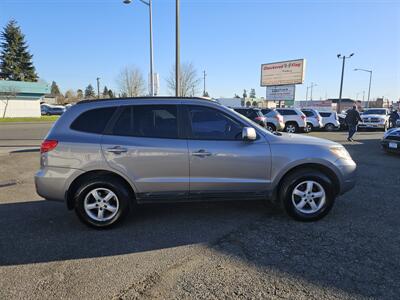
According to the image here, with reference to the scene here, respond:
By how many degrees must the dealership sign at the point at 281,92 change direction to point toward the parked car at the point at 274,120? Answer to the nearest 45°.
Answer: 0° — it already faces it

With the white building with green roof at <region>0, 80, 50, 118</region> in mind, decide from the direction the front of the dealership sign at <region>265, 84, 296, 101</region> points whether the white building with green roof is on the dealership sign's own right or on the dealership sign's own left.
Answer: on the dealership sign's own right

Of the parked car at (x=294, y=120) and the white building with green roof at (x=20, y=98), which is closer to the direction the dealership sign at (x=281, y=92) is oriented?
the parked car

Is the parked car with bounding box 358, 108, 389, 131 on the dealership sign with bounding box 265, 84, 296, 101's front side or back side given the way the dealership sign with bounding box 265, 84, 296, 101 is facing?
on the front side

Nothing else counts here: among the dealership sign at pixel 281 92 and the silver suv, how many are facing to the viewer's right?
1

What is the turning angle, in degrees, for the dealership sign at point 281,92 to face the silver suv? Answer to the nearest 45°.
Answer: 0° — it already faces it

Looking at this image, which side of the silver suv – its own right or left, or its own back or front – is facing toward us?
right

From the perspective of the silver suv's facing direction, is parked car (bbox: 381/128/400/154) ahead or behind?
ahead

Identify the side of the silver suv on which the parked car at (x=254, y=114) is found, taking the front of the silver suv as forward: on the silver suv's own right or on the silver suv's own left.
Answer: on the silver suv's own left

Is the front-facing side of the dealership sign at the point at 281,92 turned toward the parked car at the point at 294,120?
yes

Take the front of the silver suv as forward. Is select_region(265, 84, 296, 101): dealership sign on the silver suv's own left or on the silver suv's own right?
on the silver suv's own left

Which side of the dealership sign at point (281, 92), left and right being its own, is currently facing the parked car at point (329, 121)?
front

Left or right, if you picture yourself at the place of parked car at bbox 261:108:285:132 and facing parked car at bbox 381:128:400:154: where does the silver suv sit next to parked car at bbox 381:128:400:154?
right

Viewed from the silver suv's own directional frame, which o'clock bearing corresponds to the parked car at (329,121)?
The parked car is roughly at 10 o'clock from the silver suv.

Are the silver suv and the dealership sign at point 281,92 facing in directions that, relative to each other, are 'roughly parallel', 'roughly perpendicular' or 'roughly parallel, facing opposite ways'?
roughly perpendicular

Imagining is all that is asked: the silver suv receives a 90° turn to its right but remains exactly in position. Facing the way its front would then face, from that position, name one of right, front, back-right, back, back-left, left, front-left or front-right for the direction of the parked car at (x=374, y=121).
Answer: back-left
